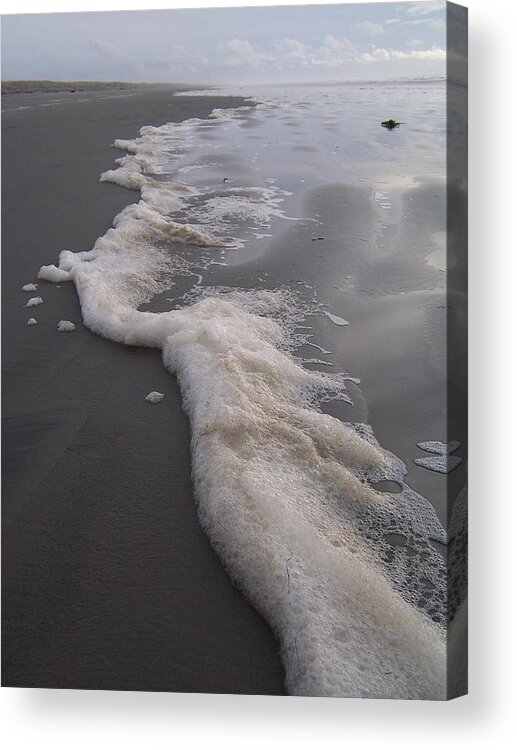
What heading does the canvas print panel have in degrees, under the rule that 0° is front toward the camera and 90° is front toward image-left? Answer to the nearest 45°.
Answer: approximately 45°
